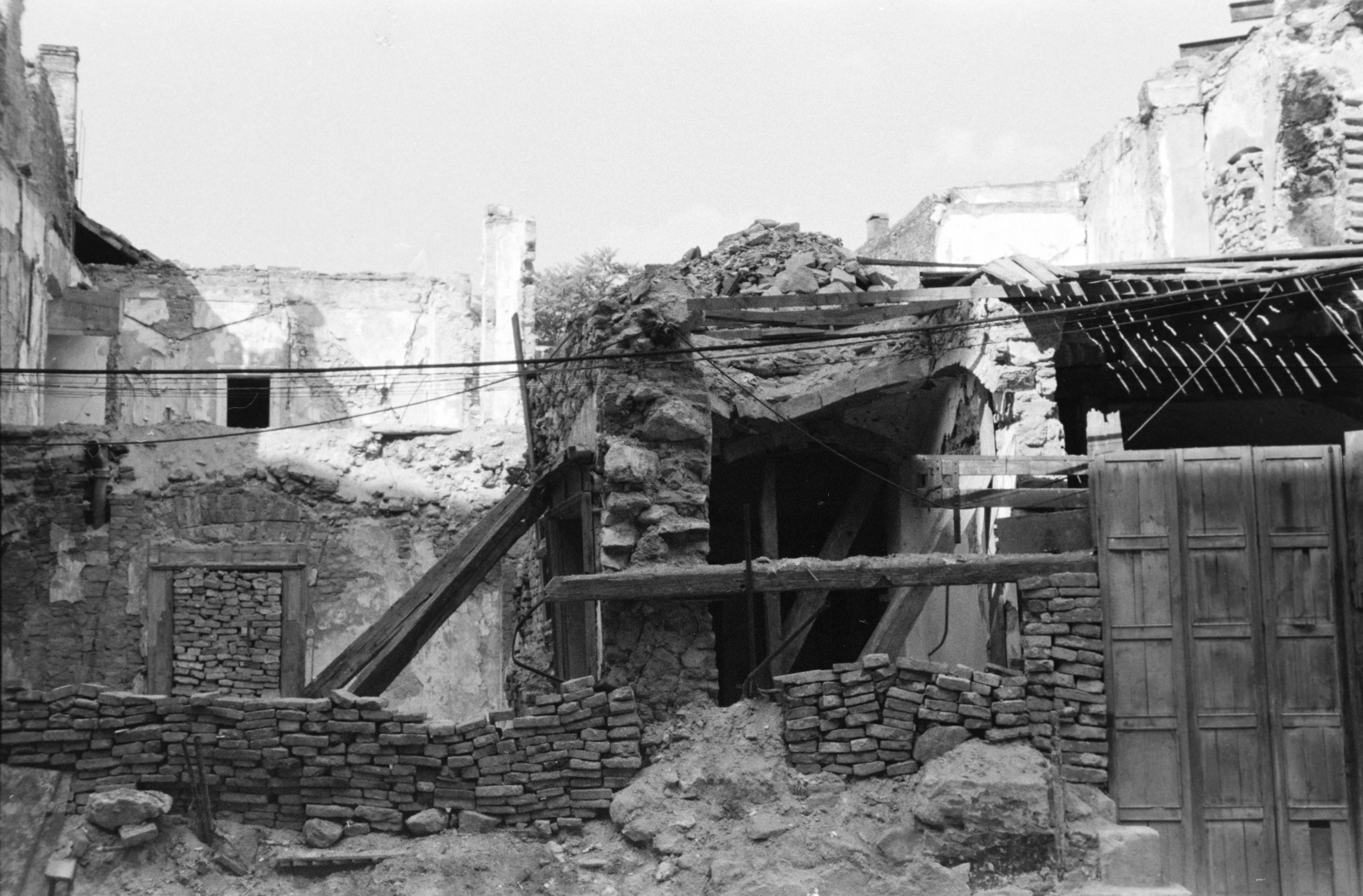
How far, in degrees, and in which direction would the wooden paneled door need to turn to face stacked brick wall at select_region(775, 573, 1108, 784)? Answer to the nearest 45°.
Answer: approximately 45° to its right

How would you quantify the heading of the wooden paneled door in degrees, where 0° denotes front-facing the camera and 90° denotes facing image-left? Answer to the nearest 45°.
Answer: approximately 0°

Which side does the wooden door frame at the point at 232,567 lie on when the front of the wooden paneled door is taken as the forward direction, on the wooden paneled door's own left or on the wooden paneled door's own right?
on the wooden paneled door's own right

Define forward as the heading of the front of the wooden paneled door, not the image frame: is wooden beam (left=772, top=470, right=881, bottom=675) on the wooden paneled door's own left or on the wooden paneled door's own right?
on the wooden paneled door's own right

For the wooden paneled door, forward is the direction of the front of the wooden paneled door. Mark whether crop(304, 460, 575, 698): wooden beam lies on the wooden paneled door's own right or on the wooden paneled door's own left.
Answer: on the wooden paneled door's own right

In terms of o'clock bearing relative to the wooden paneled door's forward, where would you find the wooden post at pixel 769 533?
The wooden post is roughly at 4 o'clock from the wooden paneled door.

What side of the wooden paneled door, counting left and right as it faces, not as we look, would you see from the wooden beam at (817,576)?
right

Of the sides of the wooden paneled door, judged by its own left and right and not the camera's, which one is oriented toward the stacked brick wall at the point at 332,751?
right

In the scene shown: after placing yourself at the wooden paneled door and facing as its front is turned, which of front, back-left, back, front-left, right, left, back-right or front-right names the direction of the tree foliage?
back-right
